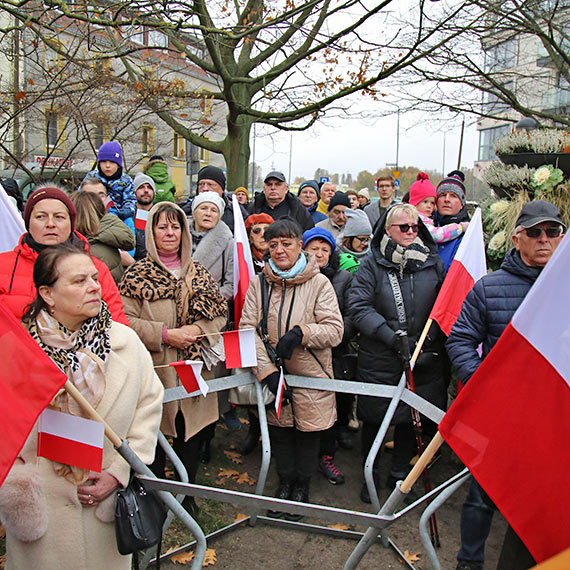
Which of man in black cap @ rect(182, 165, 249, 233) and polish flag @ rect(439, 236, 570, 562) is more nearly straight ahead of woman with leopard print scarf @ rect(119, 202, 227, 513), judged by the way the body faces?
the polish flag

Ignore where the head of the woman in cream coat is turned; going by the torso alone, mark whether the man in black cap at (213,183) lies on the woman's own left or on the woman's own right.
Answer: on the woman's own left

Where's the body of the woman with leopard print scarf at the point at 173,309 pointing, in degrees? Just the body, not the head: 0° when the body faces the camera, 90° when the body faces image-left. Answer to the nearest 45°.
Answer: approximately 0°

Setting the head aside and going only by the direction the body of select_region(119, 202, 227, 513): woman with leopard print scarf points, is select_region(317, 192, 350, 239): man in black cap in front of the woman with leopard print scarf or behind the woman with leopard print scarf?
behind

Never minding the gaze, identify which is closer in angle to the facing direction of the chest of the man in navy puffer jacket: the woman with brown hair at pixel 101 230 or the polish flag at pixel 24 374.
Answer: the polish flag
